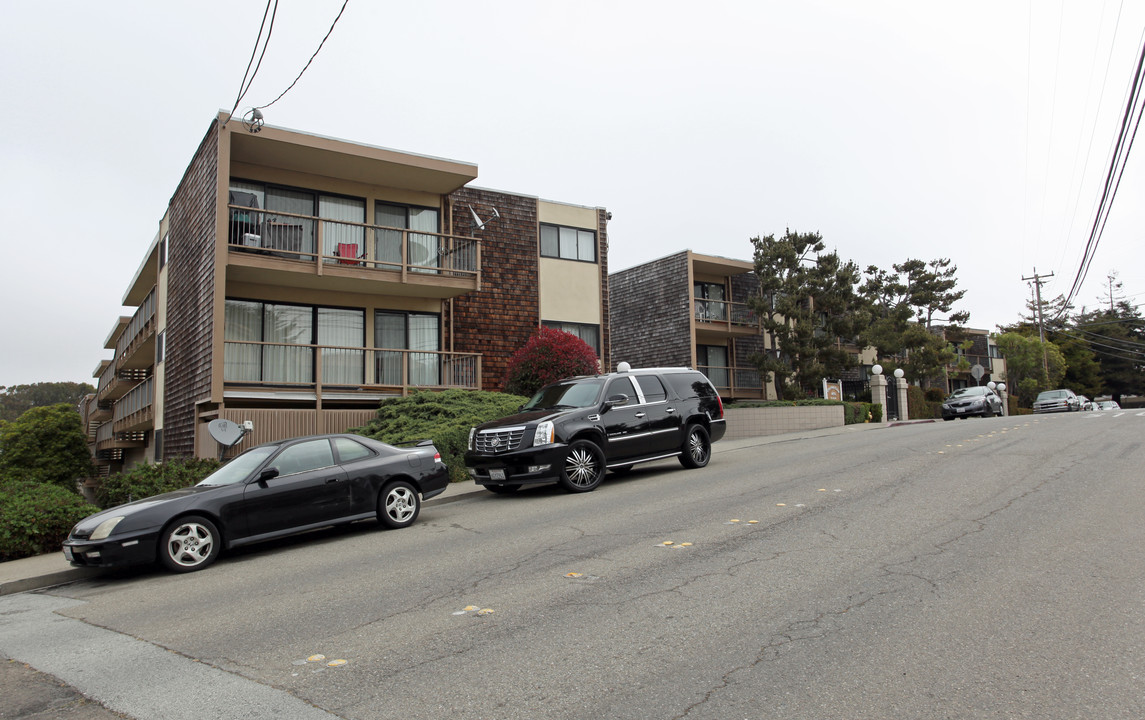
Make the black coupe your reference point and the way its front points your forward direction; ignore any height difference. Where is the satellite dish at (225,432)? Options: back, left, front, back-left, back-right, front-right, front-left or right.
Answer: back-right

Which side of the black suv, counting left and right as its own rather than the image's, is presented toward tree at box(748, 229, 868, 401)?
back

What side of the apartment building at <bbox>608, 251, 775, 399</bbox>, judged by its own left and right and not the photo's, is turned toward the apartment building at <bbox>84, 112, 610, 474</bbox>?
right

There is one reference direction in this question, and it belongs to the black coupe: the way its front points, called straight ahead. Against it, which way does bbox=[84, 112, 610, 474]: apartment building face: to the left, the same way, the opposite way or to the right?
to the left

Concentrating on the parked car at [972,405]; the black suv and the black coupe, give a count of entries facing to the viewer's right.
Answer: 0

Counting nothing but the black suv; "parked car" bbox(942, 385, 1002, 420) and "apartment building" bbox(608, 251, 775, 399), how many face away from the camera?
0

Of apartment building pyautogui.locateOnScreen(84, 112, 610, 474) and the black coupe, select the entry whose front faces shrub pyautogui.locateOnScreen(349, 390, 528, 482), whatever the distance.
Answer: the apartment building

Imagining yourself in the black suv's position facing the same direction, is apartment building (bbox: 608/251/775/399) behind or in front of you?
behind

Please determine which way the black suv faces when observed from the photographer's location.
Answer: facing the viewer and to the left of the viewer

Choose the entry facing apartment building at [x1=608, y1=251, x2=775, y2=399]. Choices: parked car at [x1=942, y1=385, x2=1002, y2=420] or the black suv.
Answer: the parked car

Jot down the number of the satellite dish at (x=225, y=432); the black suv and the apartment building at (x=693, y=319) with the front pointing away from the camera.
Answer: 0

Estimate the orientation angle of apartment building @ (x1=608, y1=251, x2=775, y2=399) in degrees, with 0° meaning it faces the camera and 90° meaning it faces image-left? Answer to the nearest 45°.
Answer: approximately 315°

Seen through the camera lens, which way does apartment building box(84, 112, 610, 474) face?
facing the viewer and to the right of the viewer

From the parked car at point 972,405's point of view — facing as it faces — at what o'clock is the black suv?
The black suv is roughly at 11 o'clock from the parked car.
